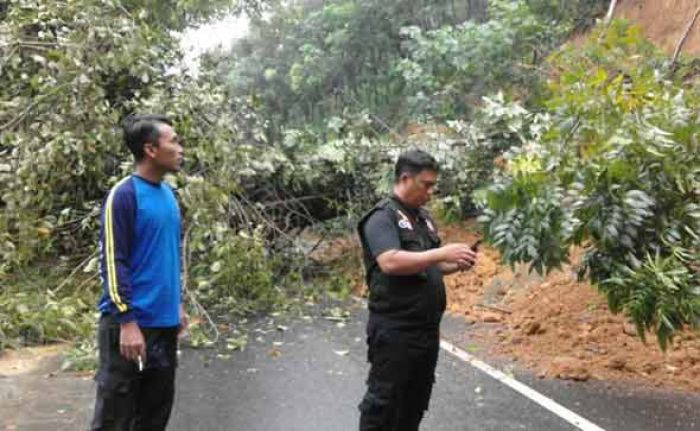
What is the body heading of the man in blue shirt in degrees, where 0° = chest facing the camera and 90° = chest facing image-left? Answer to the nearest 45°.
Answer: approximately 315°

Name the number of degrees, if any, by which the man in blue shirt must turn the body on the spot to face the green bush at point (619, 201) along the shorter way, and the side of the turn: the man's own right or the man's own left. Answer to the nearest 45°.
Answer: approximately 45° to the man's own left

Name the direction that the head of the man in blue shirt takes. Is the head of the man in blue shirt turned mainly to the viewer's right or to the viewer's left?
to the viewer's right

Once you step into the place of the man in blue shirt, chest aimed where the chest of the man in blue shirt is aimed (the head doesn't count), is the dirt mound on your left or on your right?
on your left

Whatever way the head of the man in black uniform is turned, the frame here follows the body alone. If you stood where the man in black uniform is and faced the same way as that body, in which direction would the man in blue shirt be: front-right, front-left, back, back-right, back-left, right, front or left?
back-right

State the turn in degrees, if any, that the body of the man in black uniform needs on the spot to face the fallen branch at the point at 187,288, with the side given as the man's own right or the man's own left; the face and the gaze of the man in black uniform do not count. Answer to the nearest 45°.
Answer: approximately 180°

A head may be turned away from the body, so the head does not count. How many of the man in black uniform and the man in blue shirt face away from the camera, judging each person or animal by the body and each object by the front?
0

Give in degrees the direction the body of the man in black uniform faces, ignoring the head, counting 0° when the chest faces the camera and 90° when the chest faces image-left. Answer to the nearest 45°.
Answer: approximately 315°

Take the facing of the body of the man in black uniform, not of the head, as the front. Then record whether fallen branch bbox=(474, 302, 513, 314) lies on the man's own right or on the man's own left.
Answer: on the man's own left

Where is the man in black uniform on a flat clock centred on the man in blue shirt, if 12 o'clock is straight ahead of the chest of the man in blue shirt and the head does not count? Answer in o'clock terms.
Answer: The man in black uniform is roughly at 11 o'clock from the man in blue shirt.

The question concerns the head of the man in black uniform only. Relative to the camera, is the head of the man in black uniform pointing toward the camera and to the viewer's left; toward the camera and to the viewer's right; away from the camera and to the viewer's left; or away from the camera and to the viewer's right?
toward the camera and to the viewer's right
